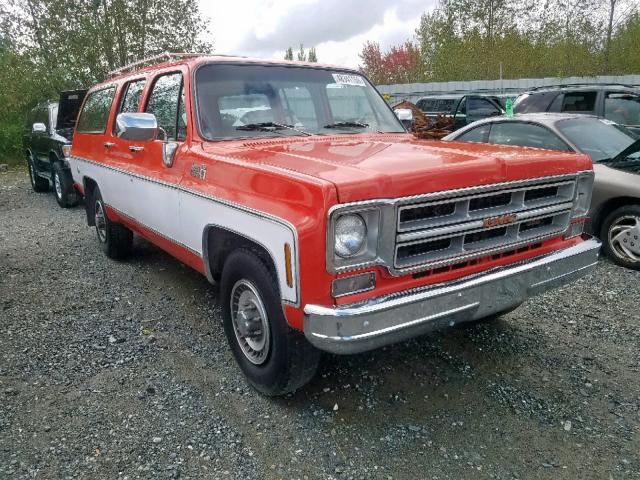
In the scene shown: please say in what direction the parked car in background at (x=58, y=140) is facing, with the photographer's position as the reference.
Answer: facing the viewer and to the right of the viewer

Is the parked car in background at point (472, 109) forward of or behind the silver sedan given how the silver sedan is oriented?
behind

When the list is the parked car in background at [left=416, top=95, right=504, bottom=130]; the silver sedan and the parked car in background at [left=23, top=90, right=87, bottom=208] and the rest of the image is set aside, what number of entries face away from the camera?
0

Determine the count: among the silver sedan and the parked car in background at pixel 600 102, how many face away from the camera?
0

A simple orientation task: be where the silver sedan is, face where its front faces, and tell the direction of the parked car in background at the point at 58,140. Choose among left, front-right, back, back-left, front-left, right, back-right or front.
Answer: back-right
